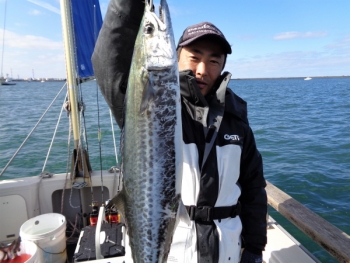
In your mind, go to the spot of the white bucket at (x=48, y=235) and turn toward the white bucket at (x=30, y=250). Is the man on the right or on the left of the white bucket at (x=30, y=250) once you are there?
left

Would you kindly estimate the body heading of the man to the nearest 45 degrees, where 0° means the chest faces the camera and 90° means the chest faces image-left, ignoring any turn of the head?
approximately 0°

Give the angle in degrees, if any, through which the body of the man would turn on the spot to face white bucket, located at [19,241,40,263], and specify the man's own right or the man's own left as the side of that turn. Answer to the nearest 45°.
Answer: approximately 135° to the man's own right

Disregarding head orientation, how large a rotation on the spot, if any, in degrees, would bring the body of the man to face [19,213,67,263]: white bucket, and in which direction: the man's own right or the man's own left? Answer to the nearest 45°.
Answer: approximately 135° to the man's own right
